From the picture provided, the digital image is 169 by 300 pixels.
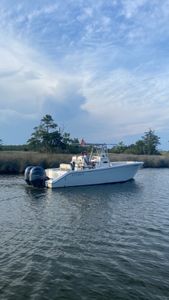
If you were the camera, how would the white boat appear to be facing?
facing away from the viewer and to the right of the viewer
